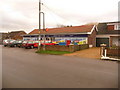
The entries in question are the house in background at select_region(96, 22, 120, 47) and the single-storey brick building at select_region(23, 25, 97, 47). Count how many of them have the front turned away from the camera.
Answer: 0

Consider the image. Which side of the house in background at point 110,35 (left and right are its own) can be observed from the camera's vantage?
front

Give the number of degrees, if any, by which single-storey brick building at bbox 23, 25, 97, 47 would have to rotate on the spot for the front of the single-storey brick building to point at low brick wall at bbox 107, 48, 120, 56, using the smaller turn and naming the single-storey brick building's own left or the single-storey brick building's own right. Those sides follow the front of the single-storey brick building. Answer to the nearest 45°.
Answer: approximately 45° to the single-storey brick building's own left

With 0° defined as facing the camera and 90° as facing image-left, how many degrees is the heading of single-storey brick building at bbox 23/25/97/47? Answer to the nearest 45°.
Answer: approximately 45°

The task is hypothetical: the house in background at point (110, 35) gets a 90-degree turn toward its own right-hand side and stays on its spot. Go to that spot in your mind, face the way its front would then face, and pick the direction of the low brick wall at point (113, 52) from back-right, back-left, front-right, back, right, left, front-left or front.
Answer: left

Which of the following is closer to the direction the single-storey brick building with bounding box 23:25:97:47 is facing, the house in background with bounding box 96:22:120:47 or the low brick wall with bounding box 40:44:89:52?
the low brick wall

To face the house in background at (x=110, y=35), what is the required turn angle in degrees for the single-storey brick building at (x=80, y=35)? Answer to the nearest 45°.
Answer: approximately 135° to its left

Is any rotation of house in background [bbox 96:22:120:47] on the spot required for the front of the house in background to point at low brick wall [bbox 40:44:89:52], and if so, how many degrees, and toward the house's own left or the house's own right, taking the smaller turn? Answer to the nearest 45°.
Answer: approximately 45° to the house's own right

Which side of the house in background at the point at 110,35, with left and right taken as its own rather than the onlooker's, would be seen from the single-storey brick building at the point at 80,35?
right
